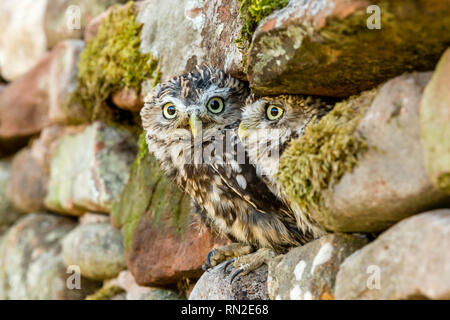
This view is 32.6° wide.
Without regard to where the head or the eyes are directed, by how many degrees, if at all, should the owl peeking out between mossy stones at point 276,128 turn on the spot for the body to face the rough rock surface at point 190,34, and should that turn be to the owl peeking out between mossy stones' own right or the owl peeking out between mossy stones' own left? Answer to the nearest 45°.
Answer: approximately 90° to the owl peeking out between mossy stones' own right

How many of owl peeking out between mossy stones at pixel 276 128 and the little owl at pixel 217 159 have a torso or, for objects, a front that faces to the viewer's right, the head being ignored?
0

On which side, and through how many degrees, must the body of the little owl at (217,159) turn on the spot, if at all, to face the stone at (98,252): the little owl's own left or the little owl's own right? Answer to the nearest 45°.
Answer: approximately 90° to the little owl's own right

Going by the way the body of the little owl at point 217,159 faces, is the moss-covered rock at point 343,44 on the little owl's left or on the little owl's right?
on the little owl's left

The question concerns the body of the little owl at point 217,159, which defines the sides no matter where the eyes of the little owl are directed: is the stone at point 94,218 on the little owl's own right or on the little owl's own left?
on the little owl's own right

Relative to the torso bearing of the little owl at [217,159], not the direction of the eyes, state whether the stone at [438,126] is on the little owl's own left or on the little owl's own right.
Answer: on the little owl's own left

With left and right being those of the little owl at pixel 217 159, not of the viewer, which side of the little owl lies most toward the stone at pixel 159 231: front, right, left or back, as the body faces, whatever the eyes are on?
right

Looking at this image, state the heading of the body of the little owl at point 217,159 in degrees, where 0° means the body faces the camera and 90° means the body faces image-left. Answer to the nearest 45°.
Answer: approximately 45°
